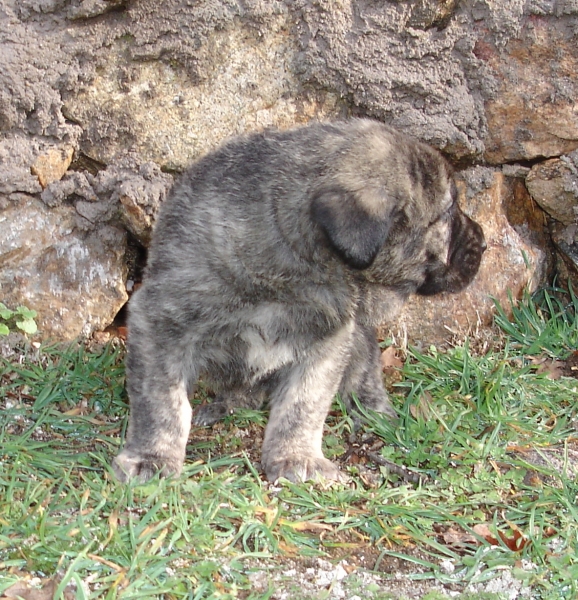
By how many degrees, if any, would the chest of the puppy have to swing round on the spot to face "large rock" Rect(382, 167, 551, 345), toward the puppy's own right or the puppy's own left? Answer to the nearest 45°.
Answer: approximately 135° to the puppy's own left

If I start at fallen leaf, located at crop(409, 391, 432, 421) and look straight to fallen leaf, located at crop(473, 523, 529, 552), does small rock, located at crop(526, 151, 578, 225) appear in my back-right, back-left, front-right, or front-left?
back-left

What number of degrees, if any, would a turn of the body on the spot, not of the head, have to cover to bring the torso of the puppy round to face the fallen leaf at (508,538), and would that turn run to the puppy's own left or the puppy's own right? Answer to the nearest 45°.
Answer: approximately 45° to the puppy's own left

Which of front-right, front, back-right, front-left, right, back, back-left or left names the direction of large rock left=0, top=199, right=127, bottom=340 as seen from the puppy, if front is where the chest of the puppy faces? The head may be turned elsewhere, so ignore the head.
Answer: back-right

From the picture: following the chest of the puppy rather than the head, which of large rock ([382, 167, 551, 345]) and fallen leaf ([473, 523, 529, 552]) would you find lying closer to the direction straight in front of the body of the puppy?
the fallen leaf

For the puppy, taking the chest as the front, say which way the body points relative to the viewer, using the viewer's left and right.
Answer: facing the viewer

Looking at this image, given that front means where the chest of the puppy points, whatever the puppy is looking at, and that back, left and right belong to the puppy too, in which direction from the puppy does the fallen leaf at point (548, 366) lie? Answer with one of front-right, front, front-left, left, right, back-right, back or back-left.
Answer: back-left

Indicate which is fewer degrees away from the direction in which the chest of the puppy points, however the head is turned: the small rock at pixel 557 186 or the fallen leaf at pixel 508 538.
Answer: the fallen leaf
